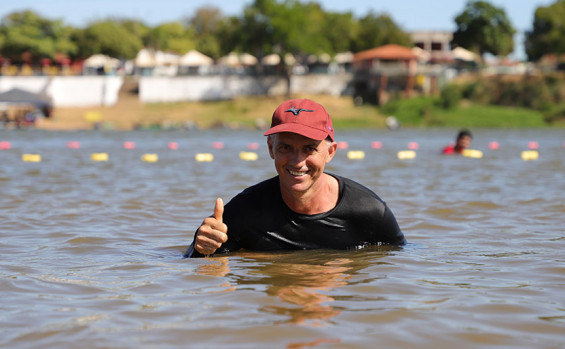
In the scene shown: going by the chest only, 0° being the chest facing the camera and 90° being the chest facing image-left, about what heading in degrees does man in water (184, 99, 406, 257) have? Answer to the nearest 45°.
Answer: approximately 0°

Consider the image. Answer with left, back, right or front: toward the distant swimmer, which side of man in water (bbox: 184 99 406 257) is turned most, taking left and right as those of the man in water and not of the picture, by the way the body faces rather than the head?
back
